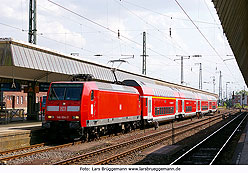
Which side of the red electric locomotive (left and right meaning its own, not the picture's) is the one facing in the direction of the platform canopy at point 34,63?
right

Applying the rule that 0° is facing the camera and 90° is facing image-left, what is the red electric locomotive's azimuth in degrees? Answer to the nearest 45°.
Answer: approximately 45°

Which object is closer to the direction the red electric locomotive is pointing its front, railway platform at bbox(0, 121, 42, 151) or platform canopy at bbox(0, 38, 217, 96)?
the railway platform
